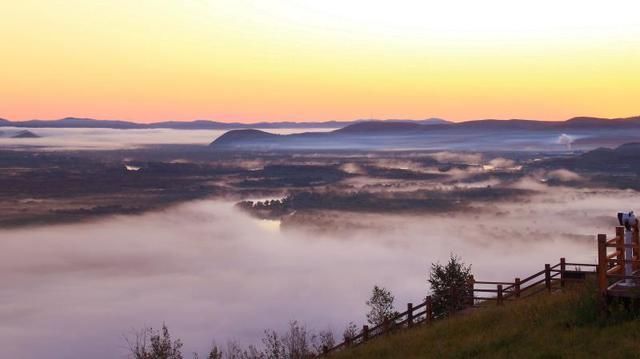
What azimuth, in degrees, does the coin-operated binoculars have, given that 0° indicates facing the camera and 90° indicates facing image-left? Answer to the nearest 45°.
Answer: approximately 90°
